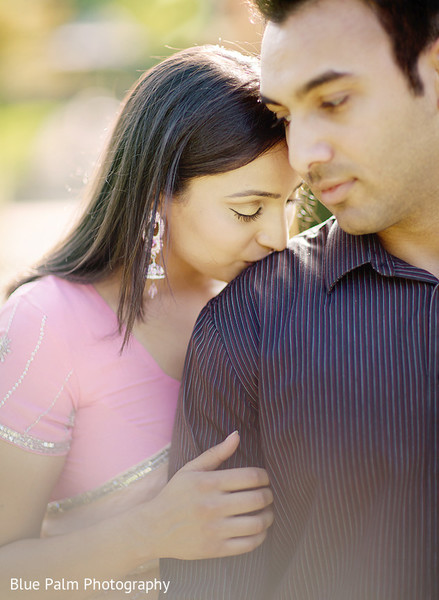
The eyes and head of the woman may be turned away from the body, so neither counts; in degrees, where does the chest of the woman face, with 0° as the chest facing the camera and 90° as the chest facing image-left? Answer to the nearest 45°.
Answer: approximately 315°

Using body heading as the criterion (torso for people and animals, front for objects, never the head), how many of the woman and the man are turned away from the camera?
0

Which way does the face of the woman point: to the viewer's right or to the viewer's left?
to the viewer's right

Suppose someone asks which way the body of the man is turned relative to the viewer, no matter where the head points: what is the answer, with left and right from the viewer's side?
facing the viewer

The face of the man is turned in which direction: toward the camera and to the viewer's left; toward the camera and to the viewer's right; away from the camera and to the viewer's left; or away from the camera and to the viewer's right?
toward the camera and to the viewer's left
